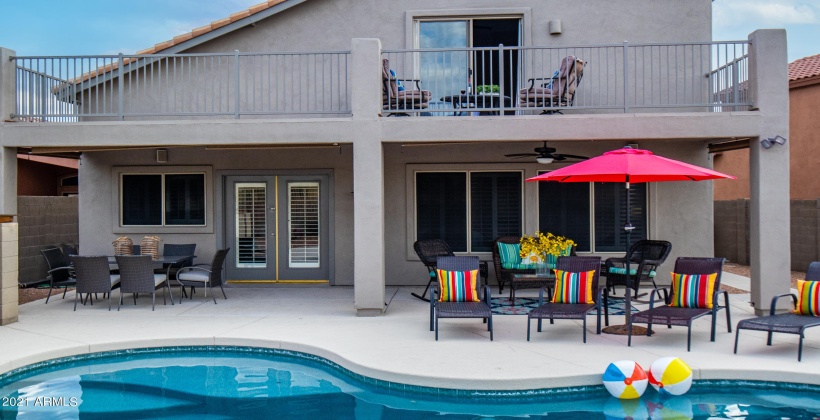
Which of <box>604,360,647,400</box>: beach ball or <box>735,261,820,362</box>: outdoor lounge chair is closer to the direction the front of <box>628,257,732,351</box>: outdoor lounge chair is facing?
the beach ball

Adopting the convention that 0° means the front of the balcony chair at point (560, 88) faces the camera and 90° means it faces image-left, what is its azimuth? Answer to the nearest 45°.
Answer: approximately 90°

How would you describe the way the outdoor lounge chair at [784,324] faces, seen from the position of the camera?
facing the viewer and to the left of the viewer

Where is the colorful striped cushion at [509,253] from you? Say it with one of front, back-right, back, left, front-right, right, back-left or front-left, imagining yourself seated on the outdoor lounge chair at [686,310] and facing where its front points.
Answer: right

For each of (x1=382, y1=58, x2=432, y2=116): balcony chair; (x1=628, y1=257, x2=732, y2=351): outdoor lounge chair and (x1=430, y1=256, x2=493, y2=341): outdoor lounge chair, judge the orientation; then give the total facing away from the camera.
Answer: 0

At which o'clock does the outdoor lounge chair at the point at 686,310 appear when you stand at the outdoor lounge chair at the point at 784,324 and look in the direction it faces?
the outdoor lounge chair at the point at 686,310 is roughly at 2 o'clock from the outdoor lounge chair at the point at 784,324.

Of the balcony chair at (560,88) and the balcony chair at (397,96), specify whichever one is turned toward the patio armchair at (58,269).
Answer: the balcony chair at (560,88)

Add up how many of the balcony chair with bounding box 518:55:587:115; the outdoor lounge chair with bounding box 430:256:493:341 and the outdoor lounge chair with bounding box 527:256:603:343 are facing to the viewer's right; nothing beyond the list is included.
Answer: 0

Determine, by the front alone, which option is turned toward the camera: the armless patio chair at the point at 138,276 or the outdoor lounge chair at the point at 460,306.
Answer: the outdoor lounge chair

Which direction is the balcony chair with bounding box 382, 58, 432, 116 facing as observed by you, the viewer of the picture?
facing to the right of the viewer

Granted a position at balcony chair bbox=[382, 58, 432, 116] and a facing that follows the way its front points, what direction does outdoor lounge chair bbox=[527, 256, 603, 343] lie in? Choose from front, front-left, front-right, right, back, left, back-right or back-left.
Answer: front-right

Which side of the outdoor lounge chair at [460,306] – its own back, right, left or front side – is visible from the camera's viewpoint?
front
